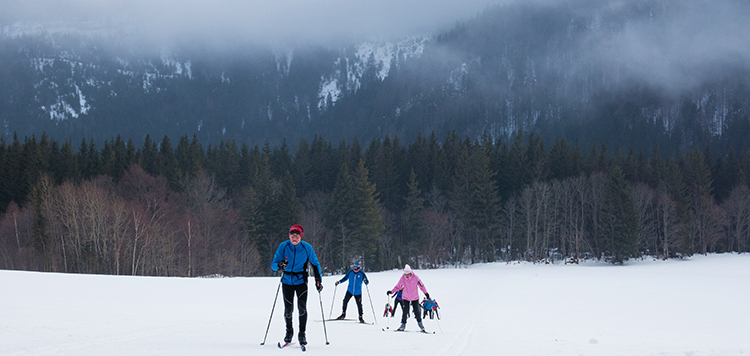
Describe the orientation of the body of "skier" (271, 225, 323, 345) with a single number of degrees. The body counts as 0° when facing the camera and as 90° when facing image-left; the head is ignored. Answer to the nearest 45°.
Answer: approximately 0°
